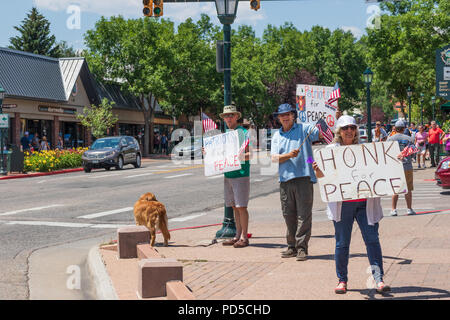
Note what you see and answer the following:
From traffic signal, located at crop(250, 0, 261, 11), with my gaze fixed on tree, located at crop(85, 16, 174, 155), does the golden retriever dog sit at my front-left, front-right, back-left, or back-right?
back-left

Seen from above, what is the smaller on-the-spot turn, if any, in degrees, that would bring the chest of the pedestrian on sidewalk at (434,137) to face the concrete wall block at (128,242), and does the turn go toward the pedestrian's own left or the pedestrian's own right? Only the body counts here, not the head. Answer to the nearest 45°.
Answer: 0° — they already face it

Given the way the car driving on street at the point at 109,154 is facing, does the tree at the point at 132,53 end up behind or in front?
behind

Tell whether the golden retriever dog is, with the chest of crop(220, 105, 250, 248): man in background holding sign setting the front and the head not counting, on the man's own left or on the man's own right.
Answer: on the man's own right

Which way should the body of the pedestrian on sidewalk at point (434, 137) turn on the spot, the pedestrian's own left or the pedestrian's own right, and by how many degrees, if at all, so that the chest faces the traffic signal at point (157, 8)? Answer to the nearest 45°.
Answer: approximately 45° to the pedestrian's own right

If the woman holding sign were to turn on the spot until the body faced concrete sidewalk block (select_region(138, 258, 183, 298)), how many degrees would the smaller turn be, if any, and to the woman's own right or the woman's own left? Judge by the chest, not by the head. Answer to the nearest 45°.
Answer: approximately 90° to the woman's own right

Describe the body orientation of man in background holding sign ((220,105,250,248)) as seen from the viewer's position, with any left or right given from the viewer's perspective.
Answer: facing the viewer and to the left of the viewer

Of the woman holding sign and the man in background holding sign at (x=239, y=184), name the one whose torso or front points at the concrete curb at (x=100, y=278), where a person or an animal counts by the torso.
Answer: the man in background holding sign

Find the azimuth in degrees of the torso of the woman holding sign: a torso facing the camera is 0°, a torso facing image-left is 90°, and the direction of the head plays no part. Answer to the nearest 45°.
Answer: approximately 0°
